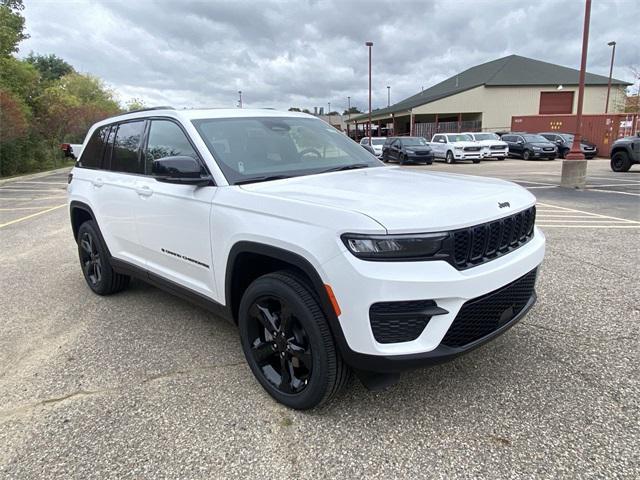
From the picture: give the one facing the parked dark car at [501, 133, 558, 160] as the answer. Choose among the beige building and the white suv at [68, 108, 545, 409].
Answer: the beige building

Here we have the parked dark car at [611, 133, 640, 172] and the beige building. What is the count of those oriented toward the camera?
1

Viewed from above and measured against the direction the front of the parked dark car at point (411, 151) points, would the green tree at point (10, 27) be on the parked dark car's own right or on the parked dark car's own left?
on the parked dark car's own right

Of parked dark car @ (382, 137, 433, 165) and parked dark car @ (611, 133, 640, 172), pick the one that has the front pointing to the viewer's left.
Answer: parked dark car @ (611, 133, 640, 172)

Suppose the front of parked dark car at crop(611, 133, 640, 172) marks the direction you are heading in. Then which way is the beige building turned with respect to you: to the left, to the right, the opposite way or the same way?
to the left

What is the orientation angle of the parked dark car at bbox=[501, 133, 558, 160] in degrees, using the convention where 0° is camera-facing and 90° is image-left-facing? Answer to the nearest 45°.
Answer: approximately 315°

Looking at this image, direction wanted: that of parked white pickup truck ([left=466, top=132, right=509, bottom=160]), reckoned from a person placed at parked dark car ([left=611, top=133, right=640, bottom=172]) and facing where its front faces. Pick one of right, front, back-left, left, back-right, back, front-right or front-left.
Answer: front-right

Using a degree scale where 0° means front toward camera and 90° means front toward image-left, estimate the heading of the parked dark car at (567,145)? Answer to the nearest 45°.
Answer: approximately 315°
